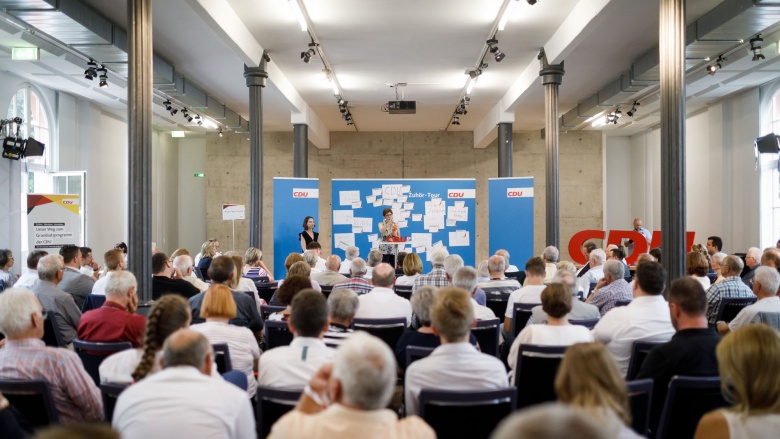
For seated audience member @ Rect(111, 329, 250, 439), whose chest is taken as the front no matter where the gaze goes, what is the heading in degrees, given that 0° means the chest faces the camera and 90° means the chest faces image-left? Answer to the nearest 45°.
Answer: approximately 180°

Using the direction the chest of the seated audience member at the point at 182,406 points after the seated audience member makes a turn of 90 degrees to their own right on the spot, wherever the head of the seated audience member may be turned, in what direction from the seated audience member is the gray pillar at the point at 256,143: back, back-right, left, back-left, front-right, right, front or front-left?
left

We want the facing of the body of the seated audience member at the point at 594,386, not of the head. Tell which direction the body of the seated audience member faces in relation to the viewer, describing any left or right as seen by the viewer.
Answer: facing away from the viewer

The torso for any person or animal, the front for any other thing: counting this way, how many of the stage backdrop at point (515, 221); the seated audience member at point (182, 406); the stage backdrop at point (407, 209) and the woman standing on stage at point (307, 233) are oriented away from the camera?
1

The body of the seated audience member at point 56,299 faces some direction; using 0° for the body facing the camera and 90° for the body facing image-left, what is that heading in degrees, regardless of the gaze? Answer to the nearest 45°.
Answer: approximately 225°

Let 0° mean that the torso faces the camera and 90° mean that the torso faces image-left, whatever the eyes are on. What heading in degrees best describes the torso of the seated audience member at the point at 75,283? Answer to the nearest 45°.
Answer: approximately 225°

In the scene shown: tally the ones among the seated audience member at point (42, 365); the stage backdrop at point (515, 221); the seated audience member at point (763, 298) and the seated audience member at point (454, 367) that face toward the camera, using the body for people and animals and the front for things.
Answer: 1

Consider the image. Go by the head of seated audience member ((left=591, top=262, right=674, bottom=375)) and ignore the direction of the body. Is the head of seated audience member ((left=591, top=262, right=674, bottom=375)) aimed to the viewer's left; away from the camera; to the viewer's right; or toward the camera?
away from the camera

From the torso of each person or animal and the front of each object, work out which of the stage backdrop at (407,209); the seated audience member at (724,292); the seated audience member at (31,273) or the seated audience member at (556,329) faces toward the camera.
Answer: the stage backdrop

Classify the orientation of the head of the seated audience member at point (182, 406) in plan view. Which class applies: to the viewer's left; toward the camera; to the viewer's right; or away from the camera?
away from the camera

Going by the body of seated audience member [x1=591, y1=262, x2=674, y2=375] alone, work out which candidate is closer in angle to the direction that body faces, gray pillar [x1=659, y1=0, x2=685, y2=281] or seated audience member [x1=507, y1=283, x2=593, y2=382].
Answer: the gray pillar

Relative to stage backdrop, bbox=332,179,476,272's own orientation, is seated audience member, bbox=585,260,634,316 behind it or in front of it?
in front

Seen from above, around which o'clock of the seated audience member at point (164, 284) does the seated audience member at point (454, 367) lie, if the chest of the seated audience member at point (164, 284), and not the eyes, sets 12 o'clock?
the seated audience member at point (454, 367) is roughly at 4 o'clock from the seated audience member at point (164, 284).

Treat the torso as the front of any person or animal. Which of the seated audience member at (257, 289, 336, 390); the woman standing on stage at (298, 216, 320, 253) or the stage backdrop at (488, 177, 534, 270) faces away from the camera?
the seated audience member

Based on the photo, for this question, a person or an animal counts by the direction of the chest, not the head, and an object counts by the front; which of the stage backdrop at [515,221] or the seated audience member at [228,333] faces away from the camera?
the seated audience member

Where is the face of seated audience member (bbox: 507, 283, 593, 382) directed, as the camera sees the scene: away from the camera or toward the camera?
away from the camera

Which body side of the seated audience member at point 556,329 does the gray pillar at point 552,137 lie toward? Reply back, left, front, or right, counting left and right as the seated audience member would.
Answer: front

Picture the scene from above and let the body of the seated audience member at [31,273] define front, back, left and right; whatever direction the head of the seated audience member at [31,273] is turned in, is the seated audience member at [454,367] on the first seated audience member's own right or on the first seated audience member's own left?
on the first seated audience member's own right

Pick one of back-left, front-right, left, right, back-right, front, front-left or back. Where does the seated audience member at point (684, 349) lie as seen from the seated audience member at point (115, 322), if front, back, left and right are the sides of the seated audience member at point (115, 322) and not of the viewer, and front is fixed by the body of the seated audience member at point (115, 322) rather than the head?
right

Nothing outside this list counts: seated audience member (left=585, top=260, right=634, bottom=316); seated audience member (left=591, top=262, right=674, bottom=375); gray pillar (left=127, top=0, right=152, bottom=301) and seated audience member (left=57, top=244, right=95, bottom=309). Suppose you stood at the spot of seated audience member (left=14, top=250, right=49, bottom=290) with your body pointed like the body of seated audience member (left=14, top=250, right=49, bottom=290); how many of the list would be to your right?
4
